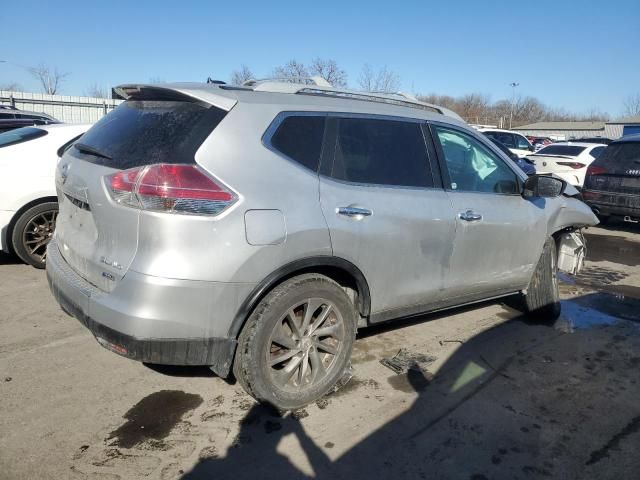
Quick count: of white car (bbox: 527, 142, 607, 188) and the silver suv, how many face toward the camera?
0

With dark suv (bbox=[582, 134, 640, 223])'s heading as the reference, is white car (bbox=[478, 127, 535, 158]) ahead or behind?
ahead

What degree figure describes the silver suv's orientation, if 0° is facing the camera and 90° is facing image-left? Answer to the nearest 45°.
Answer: approximately 225°

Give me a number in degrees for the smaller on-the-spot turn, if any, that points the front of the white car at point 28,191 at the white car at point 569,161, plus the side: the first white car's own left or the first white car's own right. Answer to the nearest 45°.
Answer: approximately 135° to the first white car's own right

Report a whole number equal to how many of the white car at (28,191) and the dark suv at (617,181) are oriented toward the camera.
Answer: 0

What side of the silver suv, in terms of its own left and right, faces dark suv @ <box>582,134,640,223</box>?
front

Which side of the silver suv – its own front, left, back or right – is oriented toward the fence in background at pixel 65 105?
left

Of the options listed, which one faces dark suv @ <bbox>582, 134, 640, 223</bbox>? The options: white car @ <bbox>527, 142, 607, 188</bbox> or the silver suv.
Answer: the silver suv

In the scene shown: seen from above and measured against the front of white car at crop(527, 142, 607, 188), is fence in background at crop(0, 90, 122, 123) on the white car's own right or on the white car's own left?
on the white car's own left

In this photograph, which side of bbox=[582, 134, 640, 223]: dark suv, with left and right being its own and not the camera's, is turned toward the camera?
back

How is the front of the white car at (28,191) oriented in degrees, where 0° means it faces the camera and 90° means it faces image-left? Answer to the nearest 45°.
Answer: approximately 135°

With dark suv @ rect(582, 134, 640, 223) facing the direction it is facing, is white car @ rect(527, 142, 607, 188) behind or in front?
in front

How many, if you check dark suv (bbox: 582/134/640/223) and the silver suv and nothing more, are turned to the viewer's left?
0

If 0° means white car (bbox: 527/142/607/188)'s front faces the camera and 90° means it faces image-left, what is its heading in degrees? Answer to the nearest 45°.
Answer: approximately 225°
